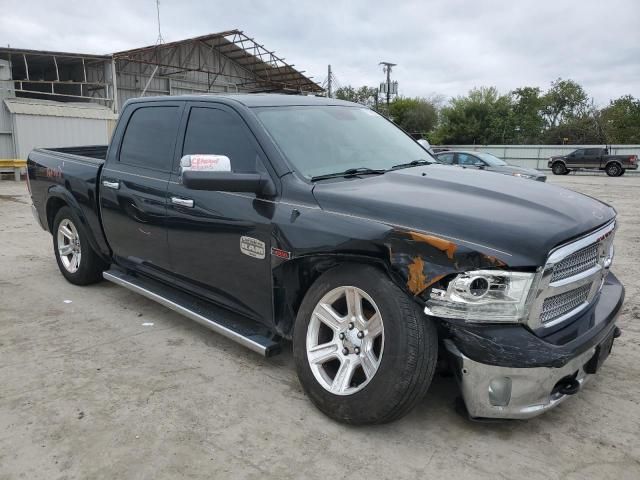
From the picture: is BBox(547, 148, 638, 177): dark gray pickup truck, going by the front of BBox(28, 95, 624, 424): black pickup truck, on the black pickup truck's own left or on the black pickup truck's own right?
on the black pickup truck's own left

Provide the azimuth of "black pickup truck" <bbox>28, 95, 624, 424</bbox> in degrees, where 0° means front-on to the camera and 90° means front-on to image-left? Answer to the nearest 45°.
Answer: approximately 315°

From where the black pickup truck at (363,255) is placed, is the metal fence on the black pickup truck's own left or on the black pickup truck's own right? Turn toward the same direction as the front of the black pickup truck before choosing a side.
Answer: on the black pickup truck's own left
